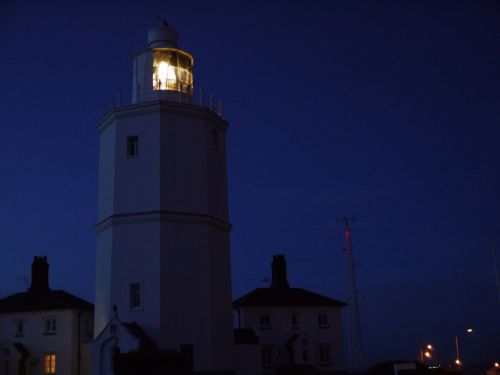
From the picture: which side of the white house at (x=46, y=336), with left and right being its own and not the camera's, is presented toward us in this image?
front

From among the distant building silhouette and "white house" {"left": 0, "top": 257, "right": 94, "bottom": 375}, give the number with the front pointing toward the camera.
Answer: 2

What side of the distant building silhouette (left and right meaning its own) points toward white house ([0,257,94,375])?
right

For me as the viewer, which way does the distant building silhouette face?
facing the viewer

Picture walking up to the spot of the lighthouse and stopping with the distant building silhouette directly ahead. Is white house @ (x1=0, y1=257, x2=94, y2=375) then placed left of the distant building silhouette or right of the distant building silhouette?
left

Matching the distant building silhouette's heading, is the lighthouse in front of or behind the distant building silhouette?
in front

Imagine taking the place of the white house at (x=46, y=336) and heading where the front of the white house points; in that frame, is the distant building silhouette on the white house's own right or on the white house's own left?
on the white house's own left
